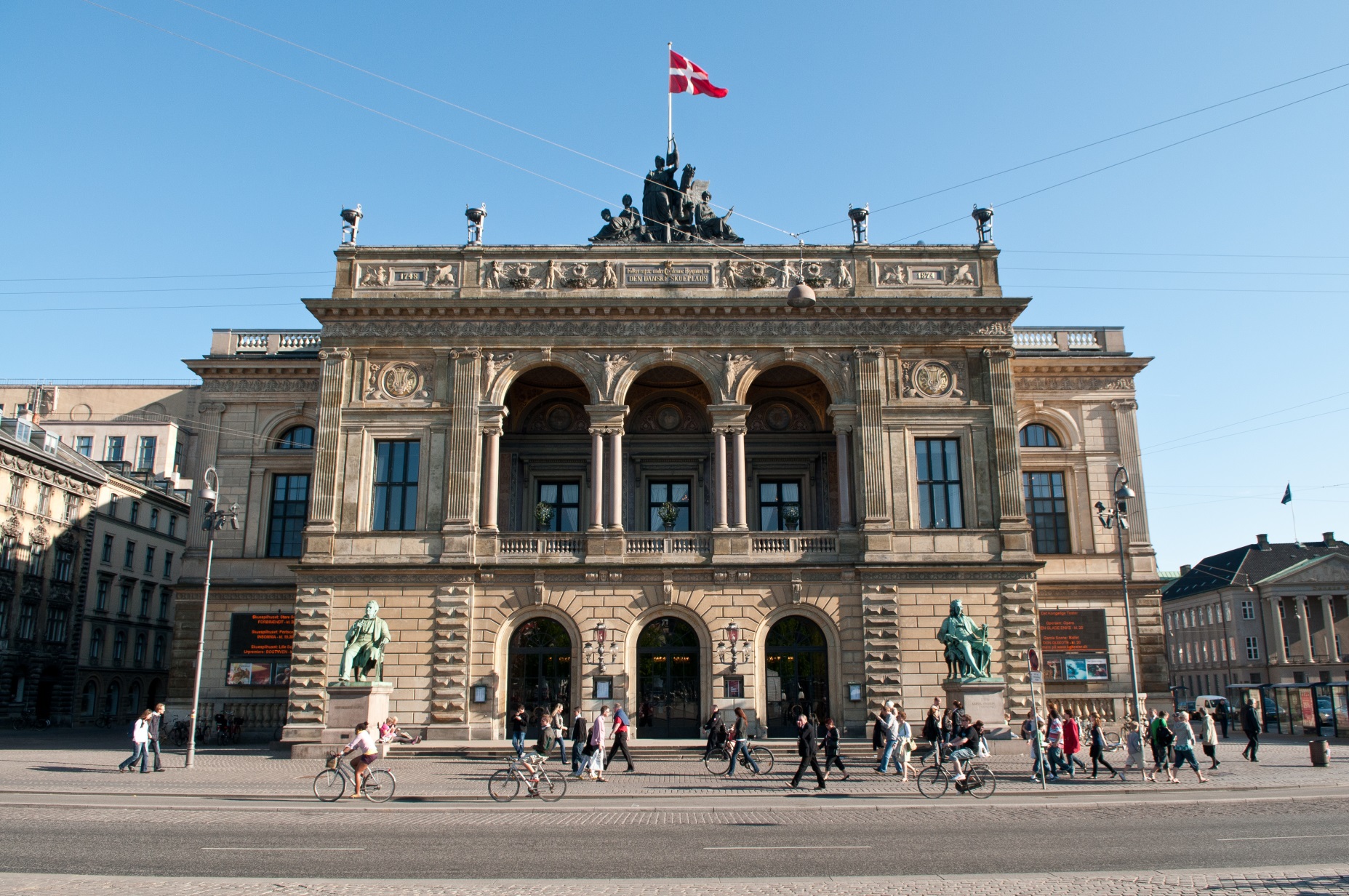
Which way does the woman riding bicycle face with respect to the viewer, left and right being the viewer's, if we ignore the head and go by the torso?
facing to the left of the viewer

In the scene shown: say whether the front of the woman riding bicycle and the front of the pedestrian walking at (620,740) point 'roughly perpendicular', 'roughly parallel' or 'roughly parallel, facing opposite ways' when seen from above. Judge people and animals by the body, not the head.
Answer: roughly parallel

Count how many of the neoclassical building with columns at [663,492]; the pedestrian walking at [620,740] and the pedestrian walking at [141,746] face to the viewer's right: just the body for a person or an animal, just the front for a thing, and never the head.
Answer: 1

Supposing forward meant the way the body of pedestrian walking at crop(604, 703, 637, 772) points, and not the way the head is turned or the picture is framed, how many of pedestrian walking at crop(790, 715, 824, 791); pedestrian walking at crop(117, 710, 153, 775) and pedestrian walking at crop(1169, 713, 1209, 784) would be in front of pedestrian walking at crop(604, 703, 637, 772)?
1

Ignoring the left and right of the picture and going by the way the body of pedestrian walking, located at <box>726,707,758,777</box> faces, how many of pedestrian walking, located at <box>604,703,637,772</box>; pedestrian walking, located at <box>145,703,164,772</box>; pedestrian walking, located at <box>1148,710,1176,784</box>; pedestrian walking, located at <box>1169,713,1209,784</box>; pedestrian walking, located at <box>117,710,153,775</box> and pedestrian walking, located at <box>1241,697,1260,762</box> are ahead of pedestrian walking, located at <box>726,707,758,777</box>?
3

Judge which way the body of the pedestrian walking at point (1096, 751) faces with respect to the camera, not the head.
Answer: to the viewer's left

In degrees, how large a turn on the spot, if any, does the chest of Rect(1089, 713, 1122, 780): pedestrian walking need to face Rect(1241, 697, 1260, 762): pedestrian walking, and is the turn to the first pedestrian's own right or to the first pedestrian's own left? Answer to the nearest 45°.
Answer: approximately 135° to the first pedestrian's own right

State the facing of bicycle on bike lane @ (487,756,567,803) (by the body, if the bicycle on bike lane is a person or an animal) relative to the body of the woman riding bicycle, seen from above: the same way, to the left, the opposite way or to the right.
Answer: the same way

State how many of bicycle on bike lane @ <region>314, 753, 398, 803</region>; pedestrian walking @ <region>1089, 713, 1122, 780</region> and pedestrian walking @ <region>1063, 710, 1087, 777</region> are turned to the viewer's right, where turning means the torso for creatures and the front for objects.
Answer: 0

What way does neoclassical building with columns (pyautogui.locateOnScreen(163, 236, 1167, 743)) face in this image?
toward the camera
